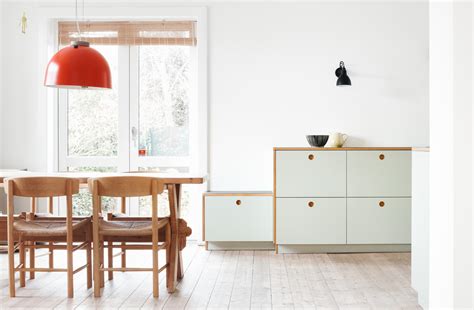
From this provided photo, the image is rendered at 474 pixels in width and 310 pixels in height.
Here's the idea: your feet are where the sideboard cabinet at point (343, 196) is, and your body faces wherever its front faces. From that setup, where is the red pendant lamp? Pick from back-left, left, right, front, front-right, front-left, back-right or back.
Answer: front-right

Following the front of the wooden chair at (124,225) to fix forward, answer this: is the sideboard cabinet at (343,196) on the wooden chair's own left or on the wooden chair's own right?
on the wooden chair's own right

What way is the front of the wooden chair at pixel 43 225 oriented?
away from the camera

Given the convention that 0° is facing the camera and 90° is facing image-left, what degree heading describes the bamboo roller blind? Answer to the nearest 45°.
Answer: approximately 0°

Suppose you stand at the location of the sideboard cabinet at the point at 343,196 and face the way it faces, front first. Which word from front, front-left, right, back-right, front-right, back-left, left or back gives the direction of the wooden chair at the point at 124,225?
front-right

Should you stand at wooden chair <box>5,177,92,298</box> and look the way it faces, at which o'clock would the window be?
The window is roughly at 1 o'clock from the wooden chair.

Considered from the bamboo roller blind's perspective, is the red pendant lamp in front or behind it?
in front

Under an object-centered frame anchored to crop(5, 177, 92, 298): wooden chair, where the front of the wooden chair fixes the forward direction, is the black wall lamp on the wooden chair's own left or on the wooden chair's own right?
on the wooden chair's own right

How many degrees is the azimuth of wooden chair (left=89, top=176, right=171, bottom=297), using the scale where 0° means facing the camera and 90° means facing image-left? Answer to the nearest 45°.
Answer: approximately 180°

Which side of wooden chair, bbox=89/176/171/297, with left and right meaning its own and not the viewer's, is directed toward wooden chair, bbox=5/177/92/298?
left

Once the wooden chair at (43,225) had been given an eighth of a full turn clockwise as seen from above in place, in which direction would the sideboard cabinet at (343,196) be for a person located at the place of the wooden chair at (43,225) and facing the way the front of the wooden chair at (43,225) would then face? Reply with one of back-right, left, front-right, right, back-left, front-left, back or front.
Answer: front-right
